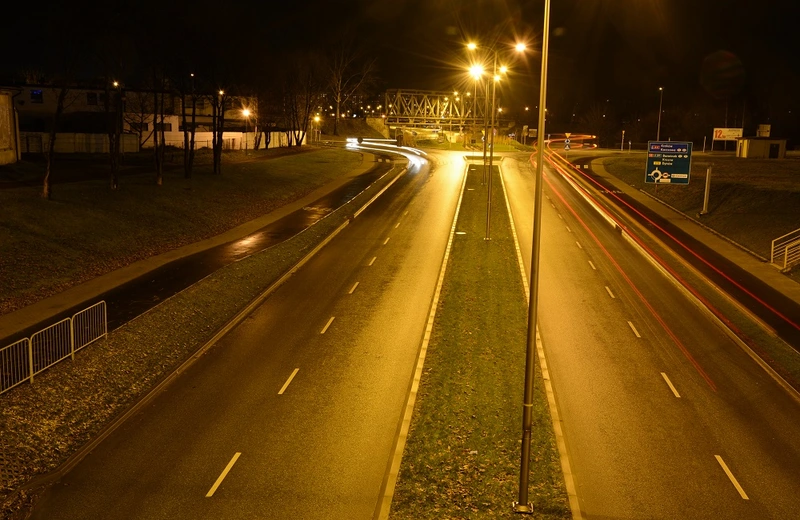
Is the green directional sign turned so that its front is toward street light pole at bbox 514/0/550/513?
yes

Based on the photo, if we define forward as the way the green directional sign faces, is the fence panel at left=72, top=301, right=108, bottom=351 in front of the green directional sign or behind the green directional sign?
in front

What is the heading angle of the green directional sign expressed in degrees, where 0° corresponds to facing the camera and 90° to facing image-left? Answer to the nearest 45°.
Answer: approximately 0°

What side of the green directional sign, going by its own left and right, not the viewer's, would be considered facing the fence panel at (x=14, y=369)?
front

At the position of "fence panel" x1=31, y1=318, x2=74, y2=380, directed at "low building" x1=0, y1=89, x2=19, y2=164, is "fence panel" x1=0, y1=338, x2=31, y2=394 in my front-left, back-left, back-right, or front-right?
back-left

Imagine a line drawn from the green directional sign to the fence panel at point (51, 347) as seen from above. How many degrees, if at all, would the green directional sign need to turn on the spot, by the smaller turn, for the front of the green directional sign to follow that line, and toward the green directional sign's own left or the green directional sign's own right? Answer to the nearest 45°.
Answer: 0° — it already faces it

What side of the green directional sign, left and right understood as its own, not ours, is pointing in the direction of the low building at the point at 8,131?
right

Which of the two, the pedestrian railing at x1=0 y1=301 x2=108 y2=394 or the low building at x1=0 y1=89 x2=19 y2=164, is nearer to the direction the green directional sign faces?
the pedestrian railing

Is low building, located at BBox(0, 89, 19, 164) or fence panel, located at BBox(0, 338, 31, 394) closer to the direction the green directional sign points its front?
the fence panel

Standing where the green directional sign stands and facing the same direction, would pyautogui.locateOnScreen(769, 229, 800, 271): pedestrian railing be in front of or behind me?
in front
